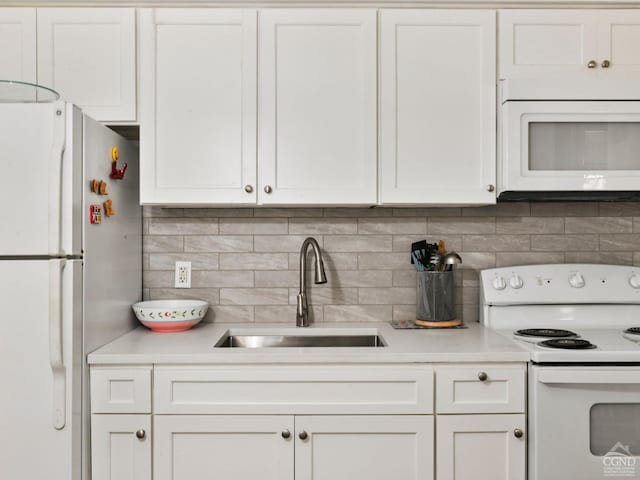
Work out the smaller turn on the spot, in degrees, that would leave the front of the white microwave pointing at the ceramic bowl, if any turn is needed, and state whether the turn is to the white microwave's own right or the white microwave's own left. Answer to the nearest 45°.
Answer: approximately 90° to the white microwave's own right

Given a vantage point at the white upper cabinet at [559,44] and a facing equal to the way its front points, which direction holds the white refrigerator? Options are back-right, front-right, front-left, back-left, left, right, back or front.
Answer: front-right

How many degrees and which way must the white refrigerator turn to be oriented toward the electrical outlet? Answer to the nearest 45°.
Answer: approximately 135° to its left

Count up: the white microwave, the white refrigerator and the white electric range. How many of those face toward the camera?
3

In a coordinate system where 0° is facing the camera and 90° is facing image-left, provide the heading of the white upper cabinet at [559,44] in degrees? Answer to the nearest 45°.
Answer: approximately 0°

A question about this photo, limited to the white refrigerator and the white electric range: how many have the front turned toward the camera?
2

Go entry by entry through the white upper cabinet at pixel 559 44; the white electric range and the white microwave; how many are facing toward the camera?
3
